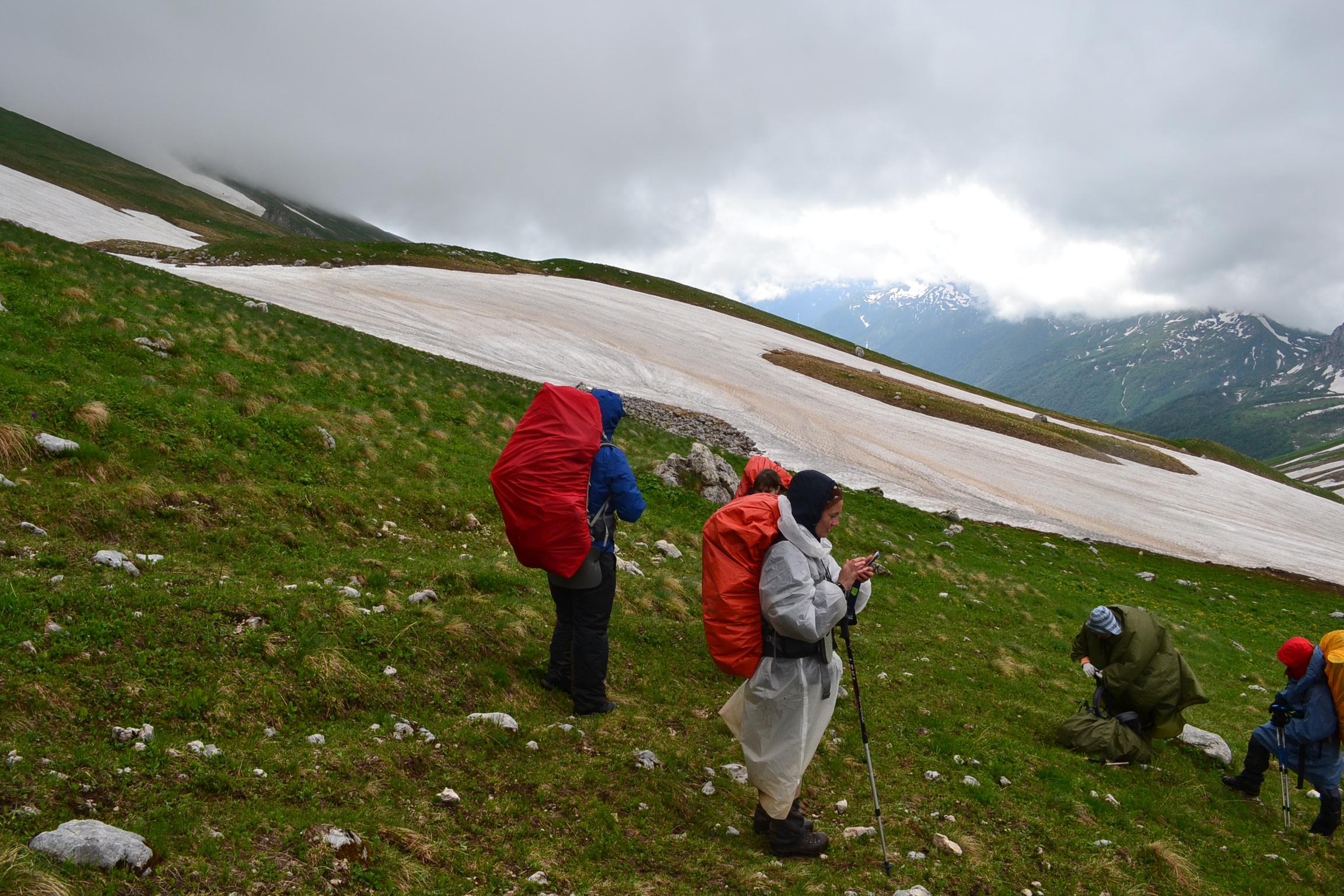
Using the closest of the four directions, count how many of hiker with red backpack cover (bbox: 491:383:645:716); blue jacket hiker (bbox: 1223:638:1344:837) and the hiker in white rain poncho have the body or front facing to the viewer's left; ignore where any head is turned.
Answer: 1

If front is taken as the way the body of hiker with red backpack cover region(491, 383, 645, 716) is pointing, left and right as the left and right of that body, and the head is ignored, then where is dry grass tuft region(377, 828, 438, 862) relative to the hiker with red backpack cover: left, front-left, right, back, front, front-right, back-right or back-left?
back-right

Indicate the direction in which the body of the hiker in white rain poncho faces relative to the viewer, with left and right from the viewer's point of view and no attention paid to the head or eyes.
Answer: facing to the right of the viewer

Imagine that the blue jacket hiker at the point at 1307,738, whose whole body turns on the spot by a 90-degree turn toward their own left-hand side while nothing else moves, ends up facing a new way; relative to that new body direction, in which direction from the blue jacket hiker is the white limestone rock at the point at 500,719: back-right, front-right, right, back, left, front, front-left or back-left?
front-right

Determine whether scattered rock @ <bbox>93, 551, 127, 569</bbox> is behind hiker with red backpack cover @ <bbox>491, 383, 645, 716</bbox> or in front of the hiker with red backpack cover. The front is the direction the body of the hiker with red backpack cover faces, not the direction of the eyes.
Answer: behind

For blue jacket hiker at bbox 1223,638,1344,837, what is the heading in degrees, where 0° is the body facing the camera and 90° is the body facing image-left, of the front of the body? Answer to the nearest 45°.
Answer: approximately 90°

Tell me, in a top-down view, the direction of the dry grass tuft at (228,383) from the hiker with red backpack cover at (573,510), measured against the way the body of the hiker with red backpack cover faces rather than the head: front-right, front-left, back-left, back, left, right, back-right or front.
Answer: left

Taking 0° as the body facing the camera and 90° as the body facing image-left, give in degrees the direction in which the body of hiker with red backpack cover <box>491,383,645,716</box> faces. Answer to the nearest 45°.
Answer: approximately 225°

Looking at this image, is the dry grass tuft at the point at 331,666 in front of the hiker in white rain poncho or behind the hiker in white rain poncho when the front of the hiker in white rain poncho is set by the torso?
behind
